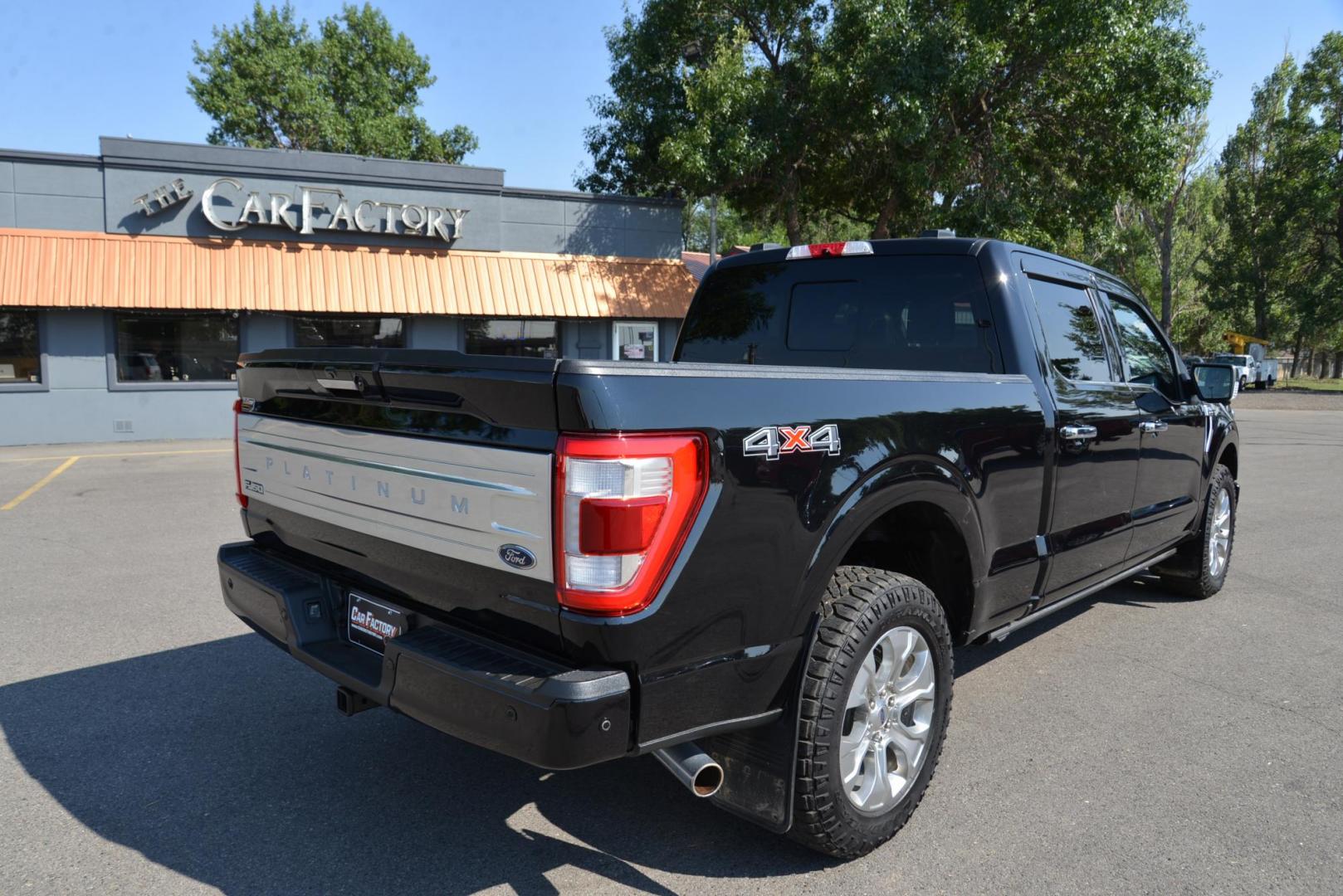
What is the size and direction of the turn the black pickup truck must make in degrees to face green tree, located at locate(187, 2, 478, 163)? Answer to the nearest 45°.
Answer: approximately 90° to its left

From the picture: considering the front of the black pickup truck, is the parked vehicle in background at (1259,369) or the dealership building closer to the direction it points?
the parked vehicle in background

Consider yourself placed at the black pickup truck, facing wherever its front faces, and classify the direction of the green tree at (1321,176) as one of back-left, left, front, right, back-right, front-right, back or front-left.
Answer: front

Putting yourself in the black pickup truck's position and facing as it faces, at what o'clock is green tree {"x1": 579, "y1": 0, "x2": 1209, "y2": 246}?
The green tree is roughly at 11 o'clock from the black pickup truck.

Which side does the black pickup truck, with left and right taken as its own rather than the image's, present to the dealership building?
left

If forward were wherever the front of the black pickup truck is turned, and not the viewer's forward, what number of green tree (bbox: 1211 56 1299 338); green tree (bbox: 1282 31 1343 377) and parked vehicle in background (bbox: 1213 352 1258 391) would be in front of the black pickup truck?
3

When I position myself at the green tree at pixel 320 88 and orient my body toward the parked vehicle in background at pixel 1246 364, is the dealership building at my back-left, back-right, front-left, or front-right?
front-right

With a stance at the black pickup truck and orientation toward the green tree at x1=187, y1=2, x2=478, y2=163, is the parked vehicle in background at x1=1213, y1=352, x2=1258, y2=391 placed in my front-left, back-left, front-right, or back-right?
front-right

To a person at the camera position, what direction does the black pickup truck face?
facing away from the viewer and to the right of the viewer

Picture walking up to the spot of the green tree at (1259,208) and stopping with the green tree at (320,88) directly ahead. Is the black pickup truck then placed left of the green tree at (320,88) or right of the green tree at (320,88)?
left
